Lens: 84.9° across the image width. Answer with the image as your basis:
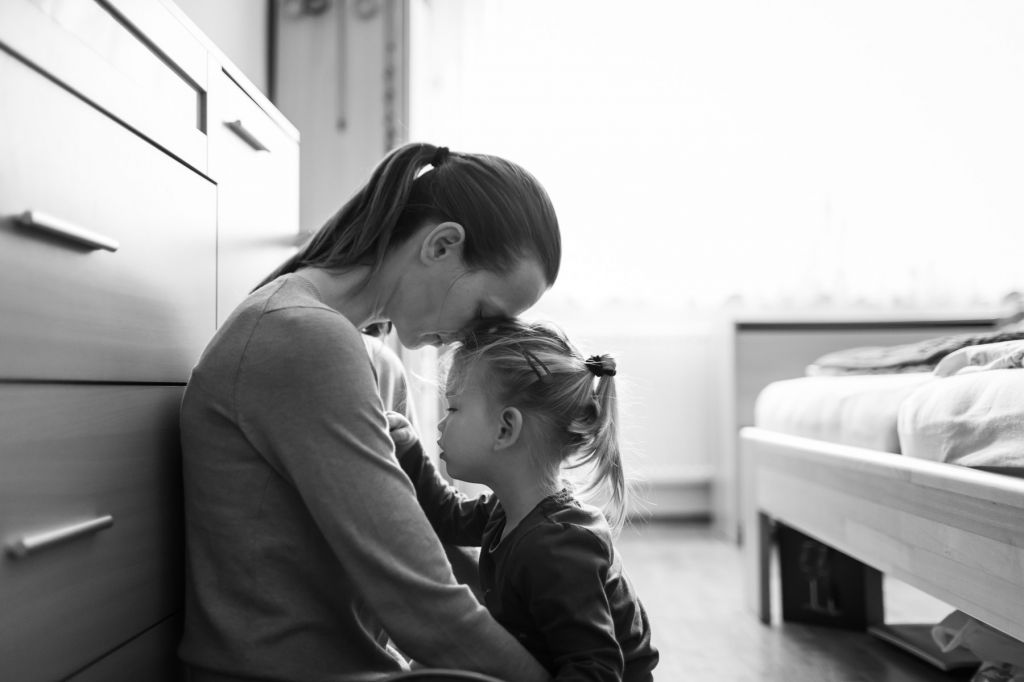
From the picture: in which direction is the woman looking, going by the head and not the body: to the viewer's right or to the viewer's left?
to the viewer's right

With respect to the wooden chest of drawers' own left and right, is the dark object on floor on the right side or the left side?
on its left

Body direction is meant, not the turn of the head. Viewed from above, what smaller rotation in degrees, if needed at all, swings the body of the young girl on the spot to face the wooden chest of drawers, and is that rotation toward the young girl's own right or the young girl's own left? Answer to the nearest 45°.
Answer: approximately 45° to the young girl's own left

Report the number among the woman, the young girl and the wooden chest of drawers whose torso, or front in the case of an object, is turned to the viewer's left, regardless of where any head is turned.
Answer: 1

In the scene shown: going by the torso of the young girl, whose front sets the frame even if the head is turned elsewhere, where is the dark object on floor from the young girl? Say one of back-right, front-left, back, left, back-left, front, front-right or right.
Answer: back-right

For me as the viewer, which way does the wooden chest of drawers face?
facing the viewer and to the right of the viewer

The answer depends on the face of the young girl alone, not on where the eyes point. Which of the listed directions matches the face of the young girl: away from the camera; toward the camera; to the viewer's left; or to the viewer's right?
to the viewer's left

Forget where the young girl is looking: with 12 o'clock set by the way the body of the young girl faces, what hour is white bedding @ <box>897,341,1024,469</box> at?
The white bedding is roughly at 6 o'clock from the young girl.

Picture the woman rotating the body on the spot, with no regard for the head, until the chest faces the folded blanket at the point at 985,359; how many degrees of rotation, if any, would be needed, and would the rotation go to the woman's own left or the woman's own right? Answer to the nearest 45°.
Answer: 0° — they already face it

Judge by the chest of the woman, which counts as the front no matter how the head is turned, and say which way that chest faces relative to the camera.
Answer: to the viewer's right

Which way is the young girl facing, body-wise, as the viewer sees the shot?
to the viewer's left

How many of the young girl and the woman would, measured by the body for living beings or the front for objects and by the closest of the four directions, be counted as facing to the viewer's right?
1

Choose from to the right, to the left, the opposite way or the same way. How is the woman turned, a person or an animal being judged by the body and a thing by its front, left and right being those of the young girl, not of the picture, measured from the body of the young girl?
the opposite way
